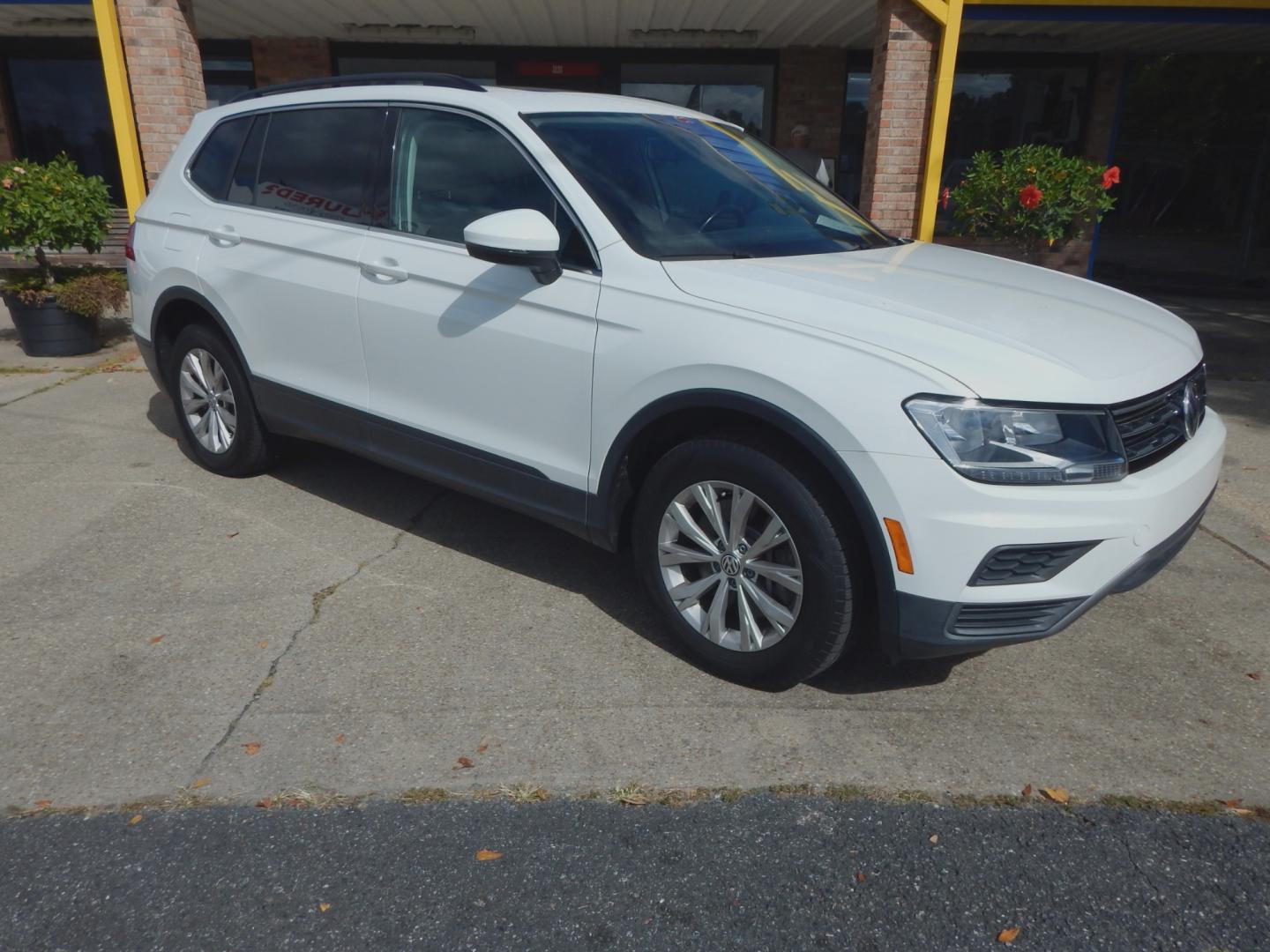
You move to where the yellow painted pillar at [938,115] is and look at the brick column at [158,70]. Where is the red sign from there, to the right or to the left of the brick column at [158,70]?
right

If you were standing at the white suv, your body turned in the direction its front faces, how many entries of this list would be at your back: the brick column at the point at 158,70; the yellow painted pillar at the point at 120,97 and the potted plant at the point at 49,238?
3

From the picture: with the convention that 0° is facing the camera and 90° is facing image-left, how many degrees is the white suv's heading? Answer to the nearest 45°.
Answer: approximately 315°

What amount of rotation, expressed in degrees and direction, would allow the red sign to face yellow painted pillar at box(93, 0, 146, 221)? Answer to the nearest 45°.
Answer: approximately 45° to its right

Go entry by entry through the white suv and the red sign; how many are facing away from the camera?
0

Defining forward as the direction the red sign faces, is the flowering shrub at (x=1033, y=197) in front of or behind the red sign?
in front

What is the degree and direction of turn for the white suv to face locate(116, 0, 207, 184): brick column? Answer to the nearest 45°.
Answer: approximately 180°

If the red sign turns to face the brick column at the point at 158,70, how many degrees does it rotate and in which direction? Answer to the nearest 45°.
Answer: approximately 45° to its right

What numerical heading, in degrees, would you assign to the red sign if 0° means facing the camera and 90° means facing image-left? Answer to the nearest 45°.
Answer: approximately 0°

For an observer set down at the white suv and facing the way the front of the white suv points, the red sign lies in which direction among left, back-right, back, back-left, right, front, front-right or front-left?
back-left

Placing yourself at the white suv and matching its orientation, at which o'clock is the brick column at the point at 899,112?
The brick column is roughly at 8 o'clock from the white suv.

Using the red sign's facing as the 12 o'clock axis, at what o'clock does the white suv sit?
The white suv is roughly at 12 o'clock from the red sign.
